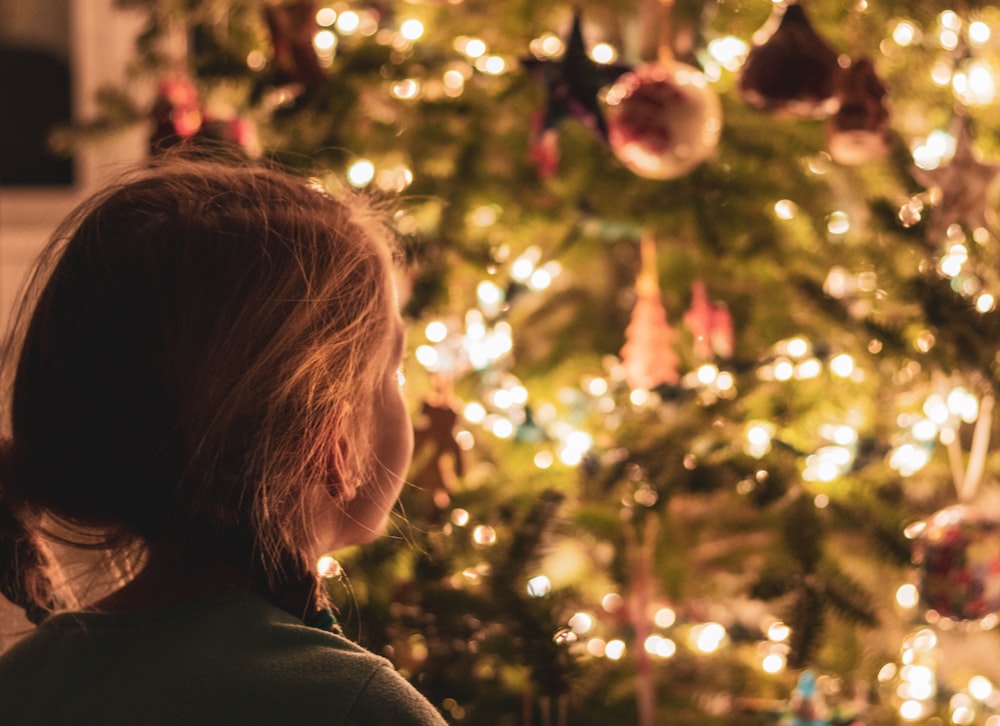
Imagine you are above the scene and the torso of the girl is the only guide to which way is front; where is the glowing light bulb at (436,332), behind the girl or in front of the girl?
in front

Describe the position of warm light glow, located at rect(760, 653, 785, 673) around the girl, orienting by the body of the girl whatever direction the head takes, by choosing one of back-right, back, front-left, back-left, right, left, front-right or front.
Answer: front

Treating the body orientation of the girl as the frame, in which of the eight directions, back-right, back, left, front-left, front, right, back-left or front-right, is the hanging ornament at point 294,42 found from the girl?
front-left

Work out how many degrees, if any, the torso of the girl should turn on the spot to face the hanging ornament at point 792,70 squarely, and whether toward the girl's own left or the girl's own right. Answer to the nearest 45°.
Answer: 0° — they already face it

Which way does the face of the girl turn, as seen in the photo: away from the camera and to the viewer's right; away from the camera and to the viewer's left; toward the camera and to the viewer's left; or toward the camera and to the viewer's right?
away from the camera and to the viewer's right

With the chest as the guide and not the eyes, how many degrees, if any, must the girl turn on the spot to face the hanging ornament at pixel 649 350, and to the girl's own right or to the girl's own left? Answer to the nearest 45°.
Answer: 0° — they already face it

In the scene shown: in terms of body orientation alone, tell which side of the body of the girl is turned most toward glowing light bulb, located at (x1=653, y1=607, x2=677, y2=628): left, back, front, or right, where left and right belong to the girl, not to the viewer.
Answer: front

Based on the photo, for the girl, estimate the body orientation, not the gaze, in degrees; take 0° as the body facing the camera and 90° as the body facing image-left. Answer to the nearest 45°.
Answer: approximately 225°

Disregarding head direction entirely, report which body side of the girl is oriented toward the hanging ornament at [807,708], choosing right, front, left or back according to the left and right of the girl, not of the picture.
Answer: front

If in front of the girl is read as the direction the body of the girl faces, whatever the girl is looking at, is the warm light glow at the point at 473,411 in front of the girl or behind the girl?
in front

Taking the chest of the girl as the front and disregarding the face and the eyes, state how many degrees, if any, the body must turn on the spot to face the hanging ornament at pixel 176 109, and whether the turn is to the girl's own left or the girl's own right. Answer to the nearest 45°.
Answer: approximately 45° to the girl's own left

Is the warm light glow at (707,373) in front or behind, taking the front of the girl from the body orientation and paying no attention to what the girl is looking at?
in front
